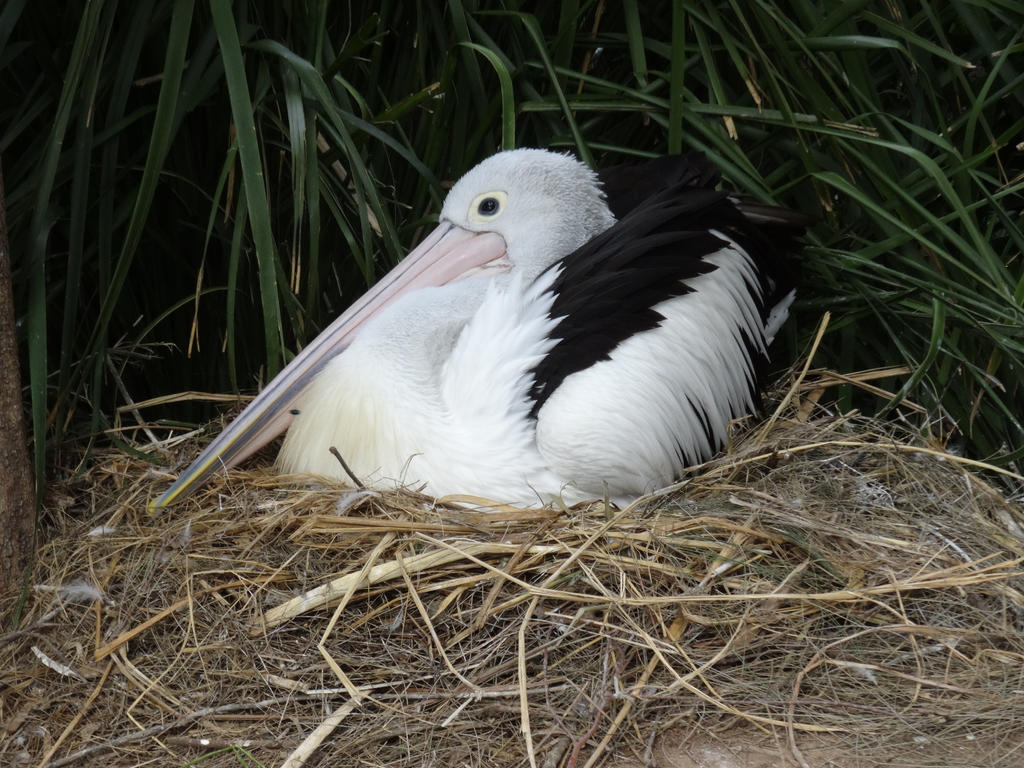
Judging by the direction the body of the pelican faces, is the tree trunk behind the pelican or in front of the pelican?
in front

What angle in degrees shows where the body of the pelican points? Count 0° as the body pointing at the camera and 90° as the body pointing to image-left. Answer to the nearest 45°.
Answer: approximately 90°
